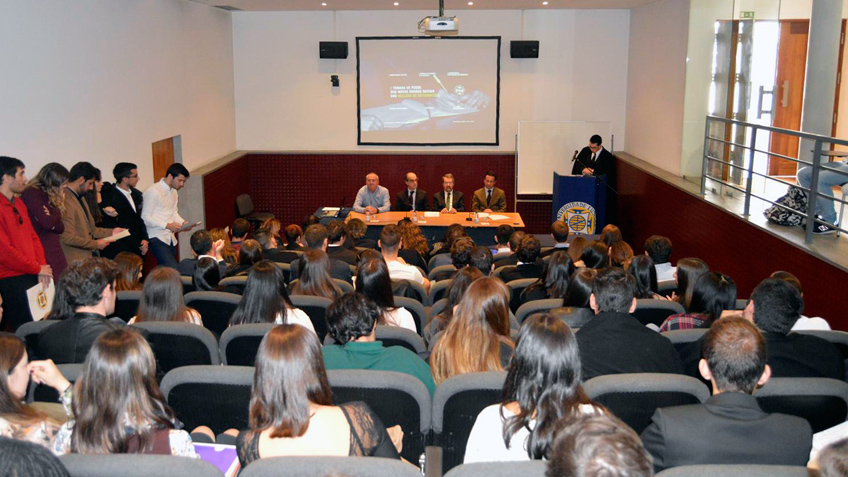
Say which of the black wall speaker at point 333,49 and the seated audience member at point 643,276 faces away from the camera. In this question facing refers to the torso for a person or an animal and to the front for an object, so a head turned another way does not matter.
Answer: the seated audience member

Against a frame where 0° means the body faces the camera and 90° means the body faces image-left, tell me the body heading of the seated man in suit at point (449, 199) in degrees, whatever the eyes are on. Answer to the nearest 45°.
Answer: approximately 0°

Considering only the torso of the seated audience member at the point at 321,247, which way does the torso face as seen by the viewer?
away from the camera

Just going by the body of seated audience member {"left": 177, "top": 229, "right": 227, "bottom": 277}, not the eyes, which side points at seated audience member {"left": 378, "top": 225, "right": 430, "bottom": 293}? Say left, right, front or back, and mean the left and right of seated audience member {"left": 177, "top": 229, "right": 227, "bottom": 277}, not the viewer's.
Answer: right

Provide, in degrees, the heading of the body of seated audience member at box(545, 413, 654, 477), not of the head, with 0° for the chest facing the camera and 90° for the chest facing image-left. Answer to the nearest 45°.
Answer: approximately 180°

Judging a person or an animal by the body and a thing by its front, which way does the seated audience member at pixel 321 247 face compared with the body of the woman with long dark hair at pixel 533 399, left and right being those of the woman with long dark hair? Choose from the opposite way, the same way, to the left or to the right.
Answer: the same way

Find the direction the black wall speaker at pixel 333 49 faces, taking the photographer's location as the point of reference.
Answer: facing the viewer

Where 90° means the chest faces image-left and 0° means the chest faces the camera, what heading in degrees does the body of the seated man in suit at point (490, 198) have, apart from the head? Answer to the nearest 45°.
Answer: approximately 0°

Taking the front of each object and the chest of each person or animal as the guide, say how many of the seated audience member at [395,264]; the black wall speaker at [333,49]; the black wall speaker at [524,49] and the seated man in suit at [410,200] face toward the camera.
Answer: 3

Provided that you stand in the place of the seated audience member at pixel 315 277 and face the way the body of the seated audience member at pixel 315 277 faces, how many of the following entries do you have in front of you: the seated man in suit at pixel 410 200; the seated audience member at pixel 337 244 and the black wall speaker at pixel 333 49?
3

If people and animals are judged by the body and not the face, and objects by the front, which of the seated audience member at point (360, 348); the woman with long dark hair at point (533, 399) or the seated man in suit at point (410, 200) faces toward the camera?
the seated man in suit

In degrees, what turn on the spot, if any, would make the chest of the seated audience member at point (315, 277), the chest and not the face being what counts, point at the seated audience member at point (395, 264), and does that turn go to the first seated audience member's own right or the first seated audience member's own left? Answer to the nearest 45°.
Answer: approximately 45° to the first seated audience member's own right

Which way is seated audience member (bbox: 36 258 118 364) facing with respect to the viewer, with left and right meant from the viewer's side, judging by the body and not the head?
facing away from the viewer and to the right of the viewer

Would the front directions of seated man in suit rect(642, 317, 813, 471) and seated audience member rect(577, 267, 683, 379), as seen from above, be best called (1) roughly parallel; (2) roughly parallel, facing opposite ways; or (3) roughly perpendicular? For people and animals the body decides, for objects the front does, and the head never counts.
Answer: roughly parallel

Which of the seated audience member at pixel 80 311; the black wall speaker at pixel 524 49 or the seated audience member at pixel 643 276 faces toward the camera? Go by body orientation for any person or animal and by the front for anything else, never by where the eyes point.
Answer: the black wall speaker

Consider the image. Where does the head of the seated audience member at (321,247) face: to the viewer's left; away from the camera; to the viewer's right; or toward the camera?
away from the camera

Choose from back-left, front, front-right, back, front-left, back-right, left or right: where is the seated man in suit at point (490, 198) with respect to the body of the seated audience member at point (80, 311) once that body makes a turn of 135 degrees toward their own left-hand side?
back-right

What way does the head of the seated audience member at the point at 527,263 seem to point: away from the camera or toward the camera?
away from the camera

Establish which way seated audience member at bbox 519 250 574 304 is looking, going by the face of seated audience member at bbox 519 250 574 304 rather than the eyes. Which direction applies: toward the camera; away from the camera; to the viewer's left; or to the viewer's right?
away from the camera

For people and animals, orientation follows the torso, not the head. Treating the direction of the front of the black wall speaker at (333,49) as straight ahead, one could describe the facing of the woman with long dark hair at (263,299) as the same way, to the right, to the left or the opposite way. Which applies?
the opposite way

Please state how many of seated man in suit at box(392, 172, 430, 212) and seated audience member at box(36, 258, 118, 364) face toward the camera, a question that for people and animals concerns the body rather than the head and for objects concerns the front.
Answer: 1

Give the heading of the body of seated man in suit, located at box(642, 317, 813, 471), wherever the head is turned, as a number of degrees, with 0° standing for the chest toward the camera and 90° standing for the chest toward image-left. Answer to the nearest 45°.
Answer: approximately 180°
